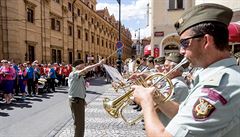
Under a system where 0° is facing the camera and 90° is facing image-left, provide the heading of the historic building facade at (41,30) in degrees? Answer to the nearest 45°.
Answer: approximately 315°

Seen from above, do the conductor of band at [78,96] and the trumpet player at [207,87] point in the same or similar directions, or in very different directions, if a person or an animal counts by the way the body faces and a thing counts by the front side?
very different directions

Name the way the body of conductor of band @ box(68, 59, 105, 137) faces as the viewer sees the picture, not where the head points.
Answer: to the viewer's right

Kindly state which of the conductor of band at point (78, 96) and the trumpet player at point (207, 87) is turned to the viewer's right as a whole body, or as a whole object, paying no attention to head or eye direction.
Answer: the conductor of band

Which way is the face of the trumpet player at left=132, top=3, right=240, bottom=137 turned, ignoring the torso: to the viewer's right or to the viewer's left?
to the viewer's left

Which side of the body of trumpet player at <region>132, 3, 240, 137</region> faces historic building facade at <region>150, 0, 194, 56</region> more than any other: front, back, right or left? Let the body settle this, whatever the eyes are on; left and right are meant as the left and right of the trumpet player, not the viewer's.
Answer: right

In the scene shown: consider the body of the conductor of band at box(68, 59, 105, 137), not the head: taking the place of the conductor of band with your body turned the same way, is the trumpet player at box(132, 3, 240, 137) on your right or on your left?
on your right

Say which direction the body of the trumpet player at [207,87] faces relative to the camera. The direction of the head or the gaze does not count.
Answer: to the viewer's left

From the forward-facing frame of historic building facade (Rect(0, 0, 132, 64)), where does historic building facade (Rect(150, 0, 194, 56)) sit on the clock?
historic building facade (Rect(150, 0, 194, 56)) is roughly at 12 o'clock from historic building facade (Rect(0, 0, 132, 64)).
